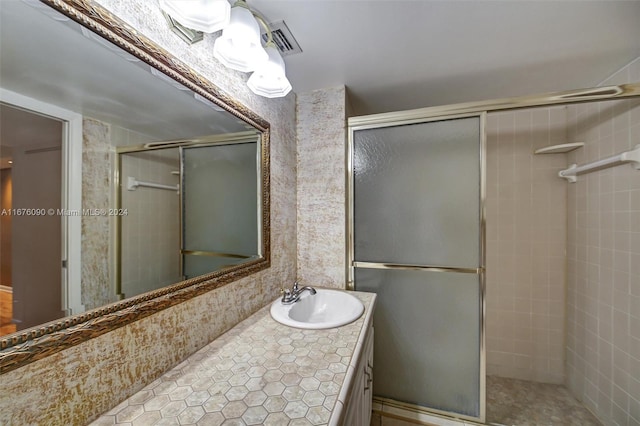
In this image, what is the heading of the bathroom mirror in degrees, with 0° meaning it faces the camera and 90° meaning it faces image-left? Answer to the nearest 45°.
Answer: approximately 315°

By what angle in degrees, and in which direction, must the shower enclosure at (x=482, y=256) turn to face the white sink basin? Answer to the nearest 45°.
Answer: approximately 45° to its right

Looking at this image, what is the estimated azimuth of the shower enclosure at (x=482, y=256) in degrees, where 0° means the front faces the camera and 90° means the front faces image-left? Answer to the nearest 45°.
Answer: approximately 0°

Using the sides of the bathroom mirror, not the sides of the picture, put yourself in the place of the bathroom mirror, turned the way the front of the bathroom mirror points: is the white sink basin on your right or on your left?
on your left
